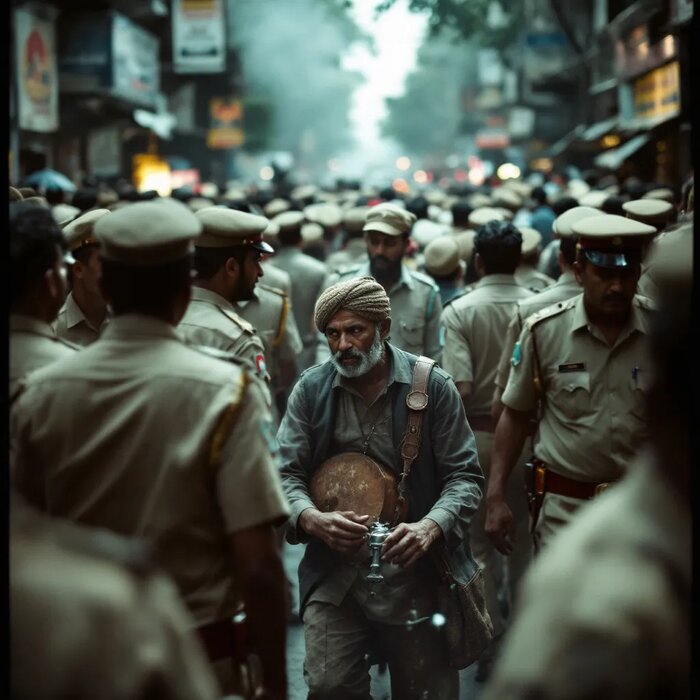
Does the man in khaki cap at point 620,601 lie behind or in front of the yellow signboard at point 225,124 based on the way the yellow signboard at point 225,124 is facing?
in front

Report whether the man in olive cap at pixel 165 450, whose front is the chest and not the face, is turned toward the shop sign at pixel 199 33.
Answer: yes

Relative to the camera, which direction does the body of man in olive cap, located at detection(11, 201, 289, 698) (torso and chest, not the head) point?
away from the camera

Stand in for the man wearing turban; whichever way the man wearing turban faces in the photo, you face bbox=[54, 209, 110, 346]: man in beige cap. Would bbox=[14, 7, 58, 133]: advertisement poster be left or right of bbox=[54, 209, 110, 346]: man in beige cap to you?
right

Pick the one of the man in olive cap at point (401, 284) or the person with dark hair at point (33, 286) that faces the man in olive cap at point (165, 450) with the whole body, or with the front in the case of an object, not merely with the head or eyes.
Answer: the man in olive cap at point (401, 284)

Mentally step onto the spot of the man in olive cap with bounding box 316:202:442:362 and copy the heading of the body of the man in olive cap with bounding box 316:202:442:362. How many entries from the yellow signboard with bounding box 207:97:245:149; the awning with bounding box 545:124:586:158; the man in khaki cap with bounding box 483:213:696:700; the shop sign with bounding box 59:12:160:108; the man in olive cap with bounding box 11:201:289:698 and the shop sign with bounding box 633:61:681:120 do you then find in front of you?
2

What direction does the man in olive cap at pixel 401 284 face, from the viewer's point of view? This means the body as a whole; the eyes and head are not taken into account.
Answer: toward the camera

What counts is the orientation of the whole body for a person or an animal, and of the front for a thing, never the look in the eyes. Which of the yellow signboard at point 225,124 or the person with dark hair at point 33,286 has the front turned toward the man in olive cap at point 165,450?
the yellow signboard

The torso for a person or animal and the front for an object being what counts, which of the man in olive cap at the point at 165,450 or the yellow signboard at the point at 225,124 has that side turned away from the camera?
the man in olive cap

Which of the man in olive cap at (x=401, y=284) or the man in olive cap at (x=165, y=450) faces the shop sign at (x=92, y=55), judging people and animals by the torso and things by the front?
the man in olive cap at (x=165, y=450)

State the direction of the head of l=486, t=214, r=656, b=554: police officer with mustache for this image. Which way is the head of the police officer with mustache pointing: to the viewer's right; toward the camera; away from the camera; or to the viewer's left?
toward the camera

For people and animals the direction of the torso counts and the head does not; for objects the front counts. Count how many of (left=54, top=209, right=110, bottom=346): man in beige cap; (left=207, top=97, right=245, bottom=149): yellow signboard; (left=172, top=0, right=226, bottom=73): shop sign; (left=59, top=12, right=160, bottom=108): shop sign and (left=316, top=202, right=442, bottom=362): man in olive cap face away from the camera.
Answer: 0

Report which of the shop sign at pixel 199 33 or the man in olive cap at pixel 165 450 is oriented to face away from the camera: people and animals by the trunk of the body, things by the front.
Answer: the man in olive cap

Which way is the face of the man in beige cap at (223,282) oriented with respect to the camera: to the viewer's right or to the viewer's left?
to the viewer's right

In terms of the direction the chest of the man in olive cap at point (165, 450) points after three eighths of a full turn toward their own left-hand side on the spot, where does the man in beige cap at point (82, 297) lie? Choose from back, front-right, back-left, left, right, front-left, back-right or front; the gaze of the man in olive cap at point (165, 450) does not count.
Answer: back-right

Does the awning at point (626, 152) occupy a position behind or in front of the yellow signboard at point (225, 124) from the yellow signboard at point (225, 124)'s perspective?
in front

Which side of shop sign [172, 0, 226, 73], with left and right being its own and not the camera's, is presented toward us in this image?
front

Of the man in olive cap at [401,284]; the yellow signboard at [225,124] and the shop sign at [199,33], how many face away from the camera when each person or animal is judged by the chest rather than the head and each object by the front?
0

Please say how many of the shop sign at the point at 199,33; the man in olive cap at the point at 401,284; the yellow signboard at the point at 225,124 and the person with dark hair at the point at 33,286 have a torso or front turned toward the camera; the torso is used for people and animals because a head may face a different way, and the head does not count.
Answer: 3
